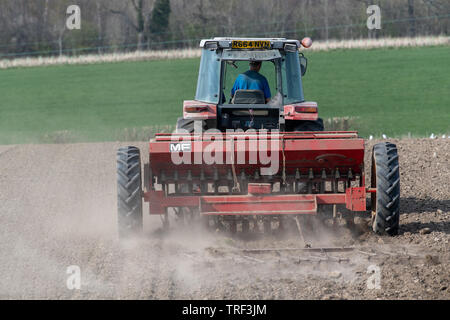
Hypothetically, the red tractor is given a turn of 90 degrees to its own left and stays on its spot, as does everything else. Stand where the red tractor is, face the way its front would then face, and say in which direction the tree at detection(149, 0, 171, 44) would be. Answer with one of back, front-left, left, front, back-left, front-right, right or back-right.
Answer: right

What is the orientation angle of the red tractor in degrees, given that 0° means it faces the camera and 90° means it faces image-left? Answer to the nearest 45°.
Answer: approximately 180°
